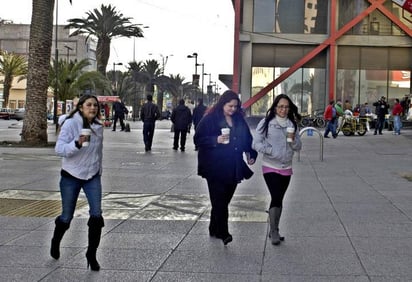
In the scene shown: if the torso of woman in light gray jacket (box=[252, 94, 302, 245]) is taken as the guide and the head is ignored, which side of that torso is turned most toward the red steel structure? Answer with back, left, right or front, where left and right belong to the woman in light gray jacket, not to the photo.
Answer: back

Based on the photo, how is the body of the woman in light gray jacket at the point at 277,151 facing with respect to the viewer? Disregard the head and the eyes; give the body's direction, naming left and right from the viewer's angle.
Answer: facing the viewer

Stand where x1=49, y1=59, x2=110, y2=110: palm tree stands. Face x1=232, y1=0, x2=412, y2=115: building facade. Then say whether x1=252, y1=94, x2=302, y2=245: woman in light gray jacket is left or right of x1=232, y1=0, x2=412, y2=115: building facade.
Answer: right

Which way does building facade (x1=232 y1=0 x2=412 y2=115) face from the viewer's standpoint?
toward the camera

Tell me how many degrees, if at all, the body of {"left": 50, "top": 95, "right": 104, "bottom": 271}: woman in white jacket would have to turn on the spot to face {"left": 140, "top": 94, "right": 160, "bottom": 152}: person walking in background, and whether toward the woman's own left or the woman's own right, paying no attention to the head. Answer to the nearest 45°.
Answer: approximately 135° to the woman's own left
